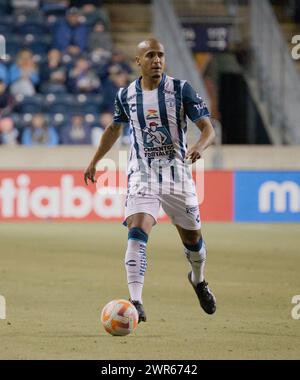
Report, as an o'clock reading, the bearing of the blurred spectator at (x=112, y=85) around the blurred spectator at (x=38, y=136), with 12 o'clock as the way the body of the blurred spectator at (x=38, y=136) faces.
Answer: the blurred spectator at (x=112, y=85) is roughly at 8 o'clock from the blurred spectator at (x=38, y=136).

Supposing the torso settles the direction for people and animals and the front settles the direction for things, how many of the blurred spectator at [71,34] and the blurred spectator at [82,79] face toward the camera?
2

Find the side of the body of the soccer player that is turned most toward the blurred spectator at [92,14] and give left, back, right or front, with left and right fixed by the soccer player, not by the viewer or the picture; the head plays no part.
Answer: back

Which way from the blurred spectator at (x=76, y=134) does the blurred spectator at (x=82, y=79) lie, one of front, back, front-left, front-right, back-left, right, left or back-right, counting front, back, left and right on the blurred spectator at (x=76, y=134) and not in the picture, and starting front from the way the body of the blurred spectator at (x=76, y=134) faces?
back

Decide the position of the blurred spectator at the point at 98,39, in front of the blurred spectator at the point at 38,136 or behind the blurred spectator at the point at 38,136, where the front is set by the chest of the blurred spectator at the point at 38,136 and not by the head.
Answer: behind

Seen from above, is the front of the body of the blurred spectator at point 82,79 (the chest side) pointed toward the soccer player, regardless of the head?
yes

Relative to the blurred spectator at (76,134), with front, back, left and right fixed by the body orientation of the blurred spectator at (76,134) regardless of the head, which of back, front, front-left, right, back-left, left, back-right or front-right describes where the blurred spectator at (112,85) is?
back-left

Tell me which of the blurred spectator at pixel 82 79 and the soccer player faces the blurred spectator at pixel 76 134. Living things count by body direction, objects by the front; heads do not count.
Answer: the blurred spectator at pixel 82 79

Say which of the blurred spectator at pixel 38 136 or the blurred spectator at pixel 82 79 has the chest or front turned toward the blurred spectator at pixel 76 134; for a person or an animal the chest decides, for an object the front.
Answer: the blurred spectator at pixel 82 79

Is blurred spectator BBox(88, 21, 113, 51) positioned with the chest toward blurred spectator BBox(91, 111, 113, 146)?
yes

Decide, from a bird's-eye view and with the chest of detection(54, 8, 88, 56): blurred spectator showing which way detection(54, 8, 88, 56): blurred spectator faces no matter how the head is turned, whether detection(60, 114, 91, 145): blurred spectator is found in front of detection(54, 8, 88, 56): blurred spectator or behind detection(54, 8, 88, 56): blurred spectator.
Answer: in front

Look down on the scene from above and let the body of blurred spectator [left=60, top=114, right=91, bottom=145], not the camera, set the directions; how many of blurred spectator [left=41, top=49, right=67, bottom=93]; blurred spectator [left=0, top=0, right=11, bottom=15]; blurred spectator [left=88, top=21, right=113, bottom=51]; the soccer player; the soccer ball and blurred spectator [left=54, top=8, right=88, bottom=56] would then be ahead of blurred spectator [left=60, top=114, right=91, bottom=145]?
2
